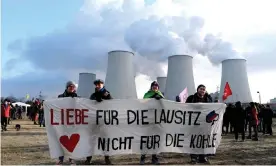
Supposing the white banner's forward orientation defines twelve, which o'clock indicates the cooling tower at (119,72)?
The cooling tower is roughly at 6 o'clock from the white banner.

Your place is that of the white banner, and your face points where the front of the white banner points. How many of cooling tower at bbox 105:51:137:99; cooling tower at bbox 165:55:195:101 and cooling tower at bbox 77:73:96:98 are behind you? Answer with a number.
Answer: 3

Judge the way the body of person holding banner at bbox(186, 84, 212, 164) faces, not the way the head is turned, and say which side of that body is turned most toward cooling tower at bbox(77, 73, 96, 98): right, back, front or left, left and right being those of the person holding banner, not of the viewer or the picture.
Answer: back

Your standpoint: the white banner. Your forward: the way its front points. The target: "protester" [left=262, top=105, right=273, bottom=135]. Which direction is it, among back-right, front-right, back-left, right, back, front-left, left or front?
back-left

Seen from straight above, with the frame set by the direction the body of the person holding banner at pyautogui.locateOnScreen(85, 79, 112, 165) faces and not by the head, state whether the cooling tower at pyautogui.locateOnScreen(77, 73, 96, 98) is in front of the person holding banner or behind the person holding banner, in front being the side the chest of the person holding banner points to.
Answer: behind

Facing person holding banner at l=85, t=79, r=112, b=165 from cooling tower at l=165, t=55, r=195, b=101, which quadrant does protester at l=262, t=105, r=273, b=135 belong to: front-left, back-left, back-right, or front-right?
front-left

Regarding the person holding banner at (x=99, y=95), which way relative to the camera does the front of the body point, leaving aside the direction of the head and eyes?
toward the camera

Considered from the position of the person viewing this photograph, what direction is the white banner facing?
facing the viewer

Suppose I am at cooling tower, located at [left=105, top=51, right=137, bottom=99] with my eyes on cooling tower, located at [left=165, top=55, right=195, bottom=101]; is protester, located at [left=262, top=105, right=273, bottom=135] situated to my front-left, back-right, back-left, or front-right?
front-right

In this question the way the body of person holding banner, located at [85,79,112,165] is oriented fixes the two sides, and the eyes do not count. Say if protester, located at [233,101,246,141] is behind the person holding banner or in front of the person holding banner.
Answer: behind

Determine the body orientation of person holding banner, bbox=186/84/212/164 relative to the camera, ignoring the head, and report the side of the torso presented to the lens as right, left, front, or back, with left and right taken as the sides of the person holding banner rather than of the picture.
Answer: front

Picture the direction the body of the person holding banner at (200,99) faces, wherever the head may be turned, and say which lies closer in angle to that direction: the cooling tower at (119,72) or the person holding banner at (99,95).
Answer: the person holding banner

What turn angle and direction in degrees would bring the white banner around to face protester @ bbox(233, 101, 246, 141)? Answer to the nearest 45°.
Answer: approximately 135° to its left

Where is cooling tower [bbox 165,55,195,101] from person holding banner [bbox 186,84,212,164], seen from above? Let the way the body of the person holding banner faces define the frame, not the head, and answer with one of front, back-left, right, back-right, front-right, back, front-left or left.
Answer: back
